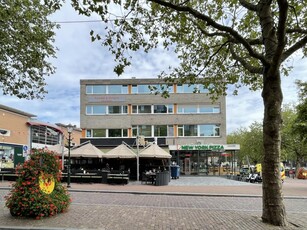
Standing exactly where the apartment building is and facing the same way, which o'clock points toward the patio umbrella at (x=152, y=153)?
The patio umbrella is roughly at 12 o'clock from the apartment building.

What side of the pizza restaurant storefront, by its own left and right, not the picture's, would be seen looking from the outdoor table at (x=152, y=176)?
front

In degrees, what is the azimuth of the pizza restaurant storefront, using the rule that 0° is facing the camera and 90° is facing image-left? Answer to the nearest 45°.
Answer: approximately 0°

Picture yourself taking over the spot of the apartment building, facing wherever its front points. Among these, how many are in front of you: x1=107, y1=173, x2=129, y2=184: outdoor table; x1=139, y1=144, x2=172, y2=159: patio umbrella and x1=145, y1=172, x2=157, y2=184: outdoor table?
3

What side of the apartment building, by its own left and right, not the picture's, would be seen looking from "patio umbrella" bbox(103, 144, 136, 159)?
front

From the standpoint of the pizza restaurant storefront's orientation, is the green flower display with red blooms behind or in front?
in front

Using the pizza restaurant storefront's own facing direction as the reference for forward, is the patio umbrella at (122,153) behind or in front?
in front

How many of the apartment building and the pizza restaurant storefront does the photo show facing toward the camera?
2
